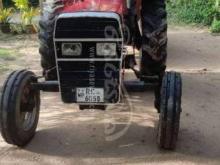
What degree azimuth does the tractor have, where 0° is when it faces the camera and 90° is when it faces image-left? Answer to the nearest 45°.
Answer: approximately 0°
